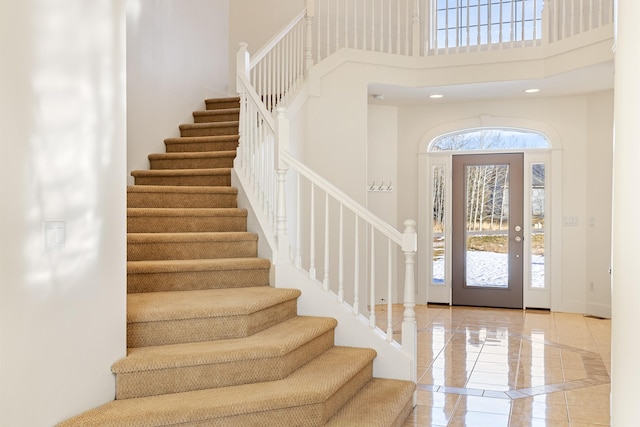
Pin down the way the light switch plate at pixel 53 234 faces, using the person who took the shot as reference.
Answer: facing the viewer and to the right of the viewer

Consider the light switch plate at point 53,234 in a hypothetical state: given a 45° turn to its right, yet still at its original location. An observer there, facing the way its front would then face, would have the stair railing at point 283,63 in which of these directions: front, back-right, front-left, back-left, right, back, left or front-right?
back-left

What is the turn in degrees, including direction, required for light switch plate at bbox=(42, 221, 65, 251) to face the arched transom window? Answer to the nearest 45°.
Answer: approximately 90° to its left

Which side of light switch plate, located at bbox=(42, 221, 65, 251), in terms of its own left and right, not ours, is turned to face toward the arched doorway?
left

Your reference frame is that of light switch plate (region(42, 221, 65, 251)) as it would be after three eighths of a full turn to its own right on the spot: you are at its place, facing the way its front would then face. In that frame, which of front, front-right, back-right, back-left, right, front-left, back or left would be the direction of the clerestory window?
back-right

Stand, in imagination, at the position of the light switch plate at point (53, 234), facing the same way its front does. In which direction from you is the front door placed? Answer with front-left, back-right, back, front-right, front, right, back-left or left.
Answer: left

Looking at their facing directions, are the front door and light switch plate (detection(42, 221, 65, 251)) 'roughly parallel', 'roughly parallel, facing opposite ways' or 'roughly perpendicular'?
roughly perpendicular

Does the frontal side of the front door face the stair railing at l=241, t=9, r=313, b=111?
no
